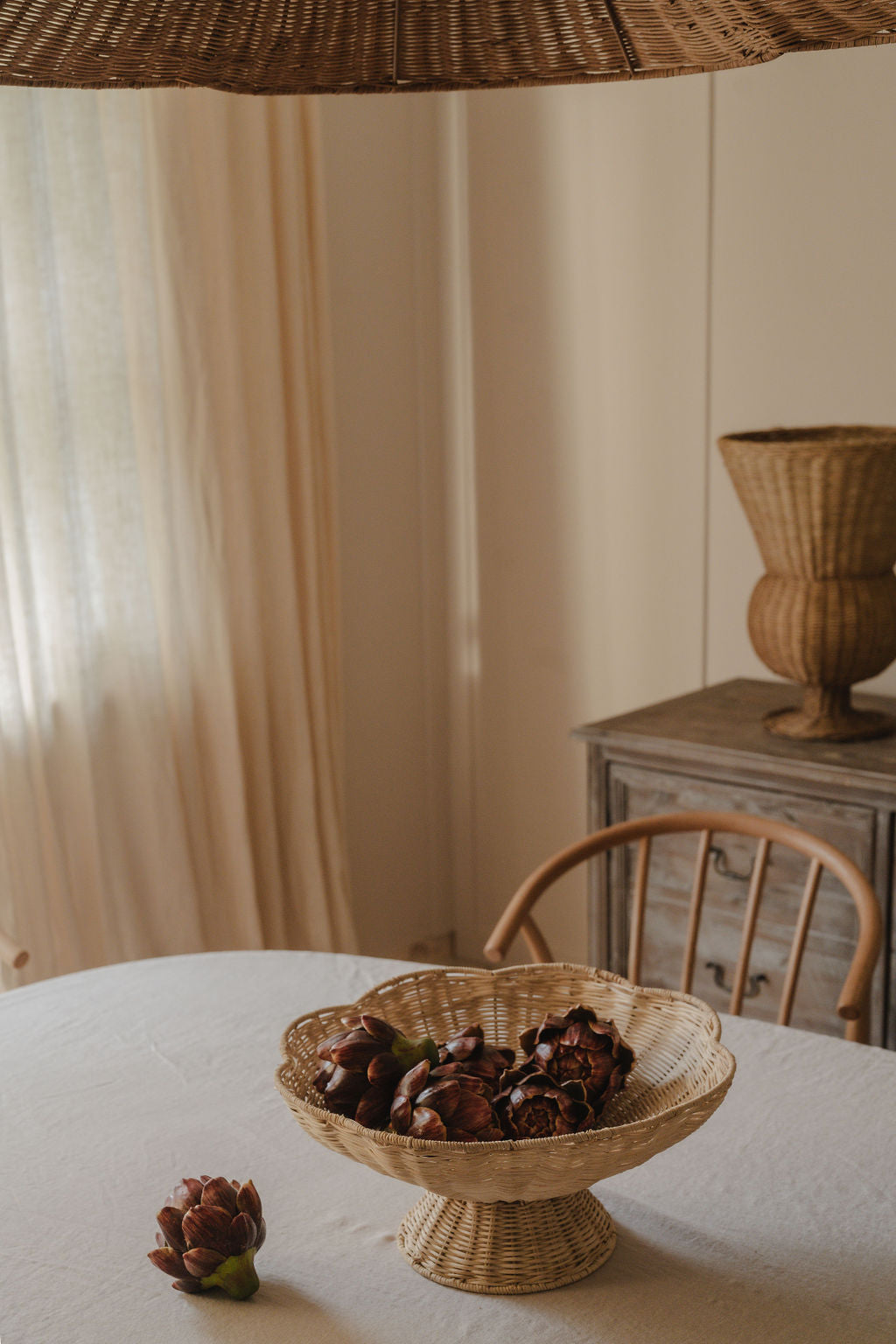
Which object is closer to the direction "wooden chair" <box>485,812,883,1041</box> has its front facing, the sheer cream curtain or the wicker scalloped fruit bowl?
the wicker scalloped fruit bowl

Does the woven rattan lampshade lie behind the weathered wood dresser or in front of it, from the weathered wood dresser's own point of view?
in front

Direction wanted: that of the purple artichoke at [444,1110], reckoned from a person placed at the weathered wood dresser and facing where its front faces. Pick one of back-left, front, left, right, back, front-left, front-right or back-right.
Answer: front-left

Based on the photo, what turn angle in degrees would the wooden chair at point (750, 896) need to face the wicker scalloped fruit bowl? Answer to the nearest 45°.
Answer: approximately 45° to its left

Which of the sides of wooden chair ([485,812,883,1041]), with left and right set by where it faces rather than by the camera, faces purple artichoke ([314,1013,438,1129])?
front

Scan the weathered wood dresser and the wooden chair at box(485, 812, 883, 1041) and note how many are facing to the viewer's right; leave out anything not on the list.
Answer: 0

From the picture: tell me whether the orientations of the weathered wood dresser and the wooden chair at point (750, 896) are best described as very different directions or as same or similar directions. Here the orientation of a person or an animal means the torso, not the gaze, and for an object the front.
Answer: same or similar directions

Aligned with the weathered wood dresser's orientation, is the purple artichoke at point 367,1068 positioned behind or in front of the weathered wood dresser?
in front

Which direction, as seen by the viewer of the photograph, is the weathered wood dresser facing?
facing the viewer and to the left of the viewer
